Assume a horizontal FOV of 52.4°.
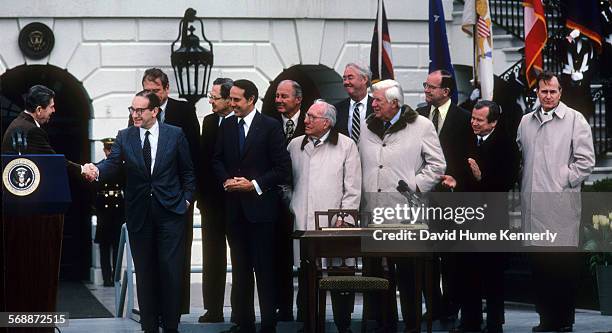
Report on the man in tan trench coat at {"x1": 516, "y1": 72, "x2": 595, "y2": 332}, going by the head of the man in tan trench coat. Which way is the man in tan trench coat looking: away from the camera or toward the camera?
toward the camera

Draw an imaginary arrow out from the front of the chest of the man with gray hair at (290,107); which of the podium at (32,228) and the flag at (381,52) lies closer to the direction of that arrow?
the podium

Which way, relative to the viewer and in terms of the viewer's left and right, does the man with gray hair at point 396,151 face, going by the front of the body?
facing the viewer and to the left of the viewer

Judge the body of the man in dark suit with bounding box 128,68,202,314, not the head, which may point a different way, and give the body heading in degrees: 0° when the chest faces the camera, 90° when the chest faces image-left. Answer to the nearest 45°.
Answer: approximately 45°

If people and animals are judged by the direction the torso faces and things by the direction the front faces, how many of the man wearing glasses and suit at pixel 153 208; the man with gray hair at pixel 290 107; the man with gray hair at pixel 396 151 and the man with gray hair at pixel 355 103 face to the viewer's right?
0

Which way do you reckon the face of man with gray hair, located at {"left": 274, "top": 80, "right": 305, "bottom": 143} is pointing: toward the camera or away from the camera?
toward the camera

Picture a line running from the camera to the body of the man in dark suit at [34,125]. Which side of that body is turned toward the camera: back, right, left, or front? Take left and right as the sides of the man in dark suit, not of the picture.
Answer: right

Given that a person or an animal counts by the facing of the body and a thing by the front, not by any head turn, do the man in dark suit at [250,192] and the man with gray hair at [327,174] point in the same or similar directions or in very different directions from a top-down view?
same or similar directions

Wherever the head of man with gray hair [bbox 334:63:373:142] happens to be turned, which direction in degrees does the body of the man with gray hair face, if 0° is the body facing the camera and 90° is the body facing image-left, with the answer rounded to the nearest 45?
approximately 45°
